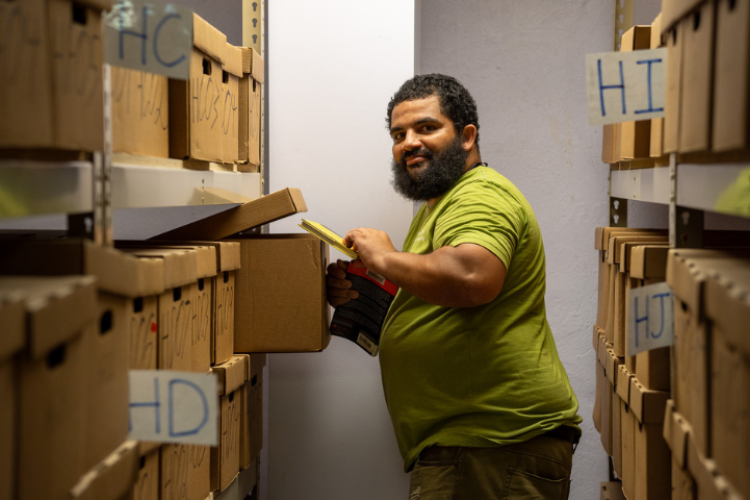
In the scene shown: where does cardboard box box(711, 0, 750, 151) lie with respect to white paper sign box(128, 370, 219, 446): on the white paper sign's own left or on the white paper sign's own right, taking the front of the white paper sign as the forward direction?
on the white paper sign's own left

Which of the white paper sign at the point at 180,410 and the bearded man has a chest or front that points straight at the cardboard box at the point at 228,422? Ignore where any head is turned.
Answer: the bearded man

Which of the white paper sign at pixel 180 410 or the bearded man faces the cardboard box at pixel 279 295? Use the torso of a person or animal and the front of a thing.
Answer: the bearded man

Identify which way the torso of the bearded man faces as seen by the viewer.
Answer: to the viewer's left
